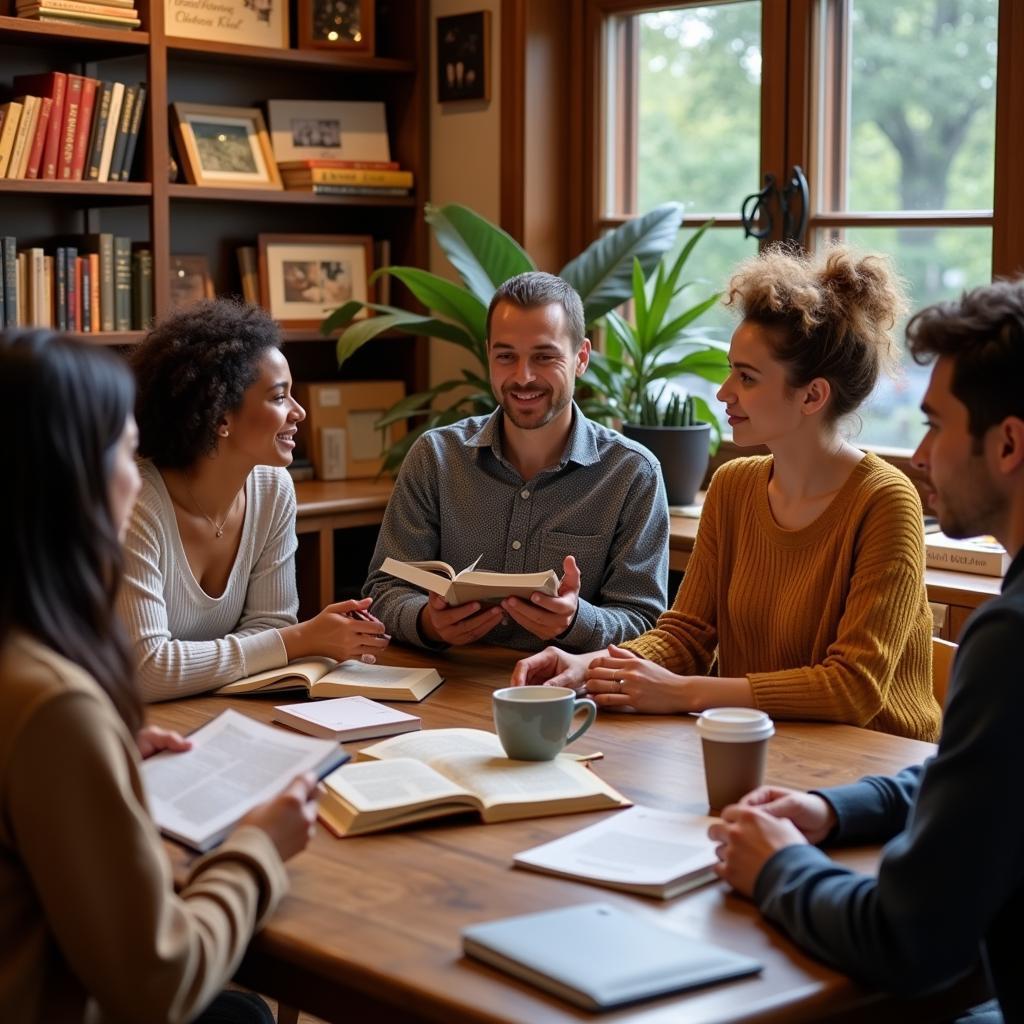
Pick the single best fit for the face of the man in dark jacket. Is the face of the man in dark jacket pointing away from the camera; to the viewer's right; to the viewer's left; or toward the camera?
to the viewer's left

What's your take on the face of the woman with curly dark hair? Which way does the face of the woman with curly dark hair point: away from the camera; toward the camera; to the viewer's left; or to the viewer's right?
to the viewer's right

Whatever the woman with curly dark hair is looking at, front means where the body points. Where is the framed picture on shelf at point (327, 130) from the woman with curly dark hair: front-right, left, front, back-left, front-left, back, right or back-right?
back-left

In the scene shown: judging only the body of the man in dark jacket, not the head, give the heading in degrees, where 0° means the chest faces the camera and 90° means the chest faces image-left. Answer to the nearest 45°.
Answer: approximately 90°

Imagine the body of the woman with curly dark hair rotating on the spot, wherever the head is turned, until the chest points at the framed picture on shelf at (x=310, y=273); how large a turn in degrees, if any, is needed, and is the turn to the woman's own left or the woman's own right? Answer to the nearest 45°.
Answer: approximately 135° to the woman's own left

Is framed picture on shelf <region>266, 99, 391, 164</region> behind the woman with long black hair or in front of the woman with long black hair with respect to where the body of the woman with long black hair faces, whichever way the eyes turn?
in front

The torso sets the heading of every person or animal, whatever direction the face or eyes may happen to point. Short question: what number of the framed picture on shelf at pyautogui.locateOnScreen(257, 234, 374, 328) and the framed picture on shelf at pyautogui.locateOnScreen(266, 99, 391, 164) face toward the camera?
2

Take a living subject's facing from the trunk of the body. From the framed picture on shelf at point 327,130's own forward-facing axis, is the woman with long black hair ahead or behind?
ahead
